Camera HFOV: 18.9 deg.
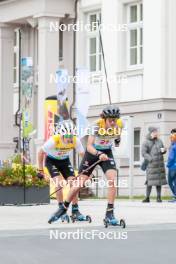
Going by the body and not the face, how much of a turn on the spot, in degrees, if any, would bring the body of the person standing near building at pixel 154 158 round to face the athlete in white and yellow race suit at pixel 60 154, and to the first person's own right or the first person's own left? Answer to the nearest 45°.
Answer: approximately 45° to the first person's own right

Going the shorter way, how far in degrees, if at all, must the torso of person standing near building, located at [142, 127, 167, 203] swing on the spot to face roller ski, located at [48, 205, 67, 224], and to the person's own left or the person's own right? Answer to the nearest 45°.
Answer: approximately 45° to the person's own right

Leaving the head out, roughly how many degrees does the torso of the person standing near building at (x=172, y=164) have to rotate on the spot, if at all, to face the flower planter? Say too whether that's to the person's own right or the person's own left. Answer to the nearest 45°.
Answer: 0° — they already face it

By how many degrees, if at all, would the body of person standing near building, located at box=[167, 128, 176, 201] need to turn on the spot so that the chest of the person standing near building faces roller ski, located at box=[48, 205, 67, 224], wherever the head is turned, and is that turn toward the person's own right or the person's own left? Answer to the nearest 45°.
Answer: approximately 45° to the person's own left

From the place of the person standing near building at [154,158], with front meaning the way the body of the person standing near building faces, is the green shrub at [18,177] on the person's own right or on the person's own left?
on the person's own right

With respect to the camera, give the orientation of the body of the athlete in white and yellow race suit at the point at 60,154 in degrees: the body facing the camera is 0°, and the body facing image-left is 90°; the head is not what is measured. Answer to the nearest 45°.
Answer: approximately 315°
